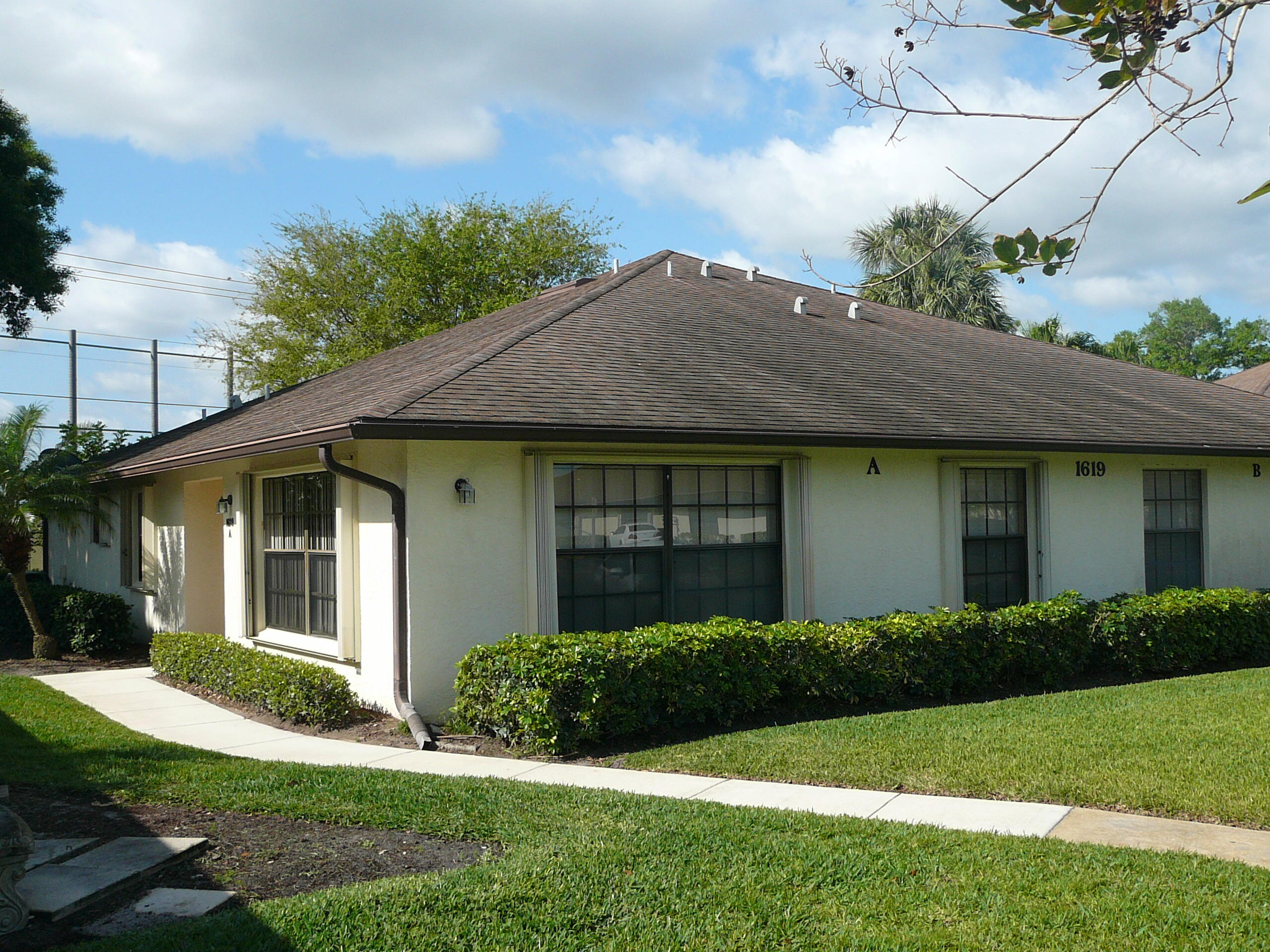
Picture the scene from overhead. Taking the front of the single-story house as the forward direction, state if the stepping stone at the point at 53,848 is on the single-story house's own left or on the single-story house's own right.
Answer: on the single-story house's own right

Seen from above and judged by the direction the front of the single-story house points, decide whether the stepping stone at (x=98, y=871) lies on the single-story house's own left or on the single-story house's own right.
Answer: on the single-story house's own right

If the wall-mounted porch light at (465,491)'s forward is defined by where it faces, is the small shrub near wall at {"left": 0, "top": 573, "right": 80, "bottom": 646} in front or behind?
behind

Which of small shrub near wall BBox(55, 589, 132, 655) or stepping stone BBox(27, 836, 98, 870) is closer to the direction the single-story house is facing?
the stepping stone

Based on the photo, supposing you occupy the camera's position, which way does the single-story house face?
facing the viewer and to the right of the viewer
